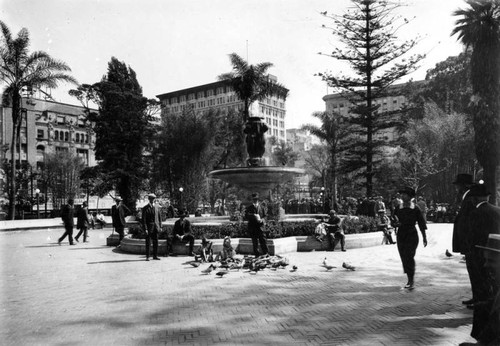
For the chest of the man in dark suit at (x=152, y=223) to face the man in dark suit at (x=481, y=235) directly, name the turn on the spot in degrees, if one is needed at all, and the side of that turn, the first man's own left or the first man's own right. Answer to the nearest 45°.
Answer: approximately 45° to the first man's own left

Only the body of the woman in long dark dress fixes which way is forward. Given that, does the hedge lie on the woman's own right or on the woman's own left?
on the woman's own right

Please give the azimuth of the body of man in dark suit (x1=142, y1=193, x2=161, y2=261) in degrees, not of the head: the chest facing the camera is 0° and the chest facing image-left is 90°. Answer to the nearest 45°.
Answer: approximately 0°

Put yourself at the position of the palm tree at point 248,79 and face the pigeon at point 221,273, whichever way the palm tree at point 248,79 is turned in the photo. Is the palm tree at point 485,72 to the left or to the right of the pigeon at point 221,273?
left

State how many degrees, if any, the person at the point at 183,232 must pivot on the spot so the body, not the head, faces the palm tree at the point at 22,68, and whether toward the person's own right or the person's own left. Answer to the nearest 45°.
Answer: approximately 180°

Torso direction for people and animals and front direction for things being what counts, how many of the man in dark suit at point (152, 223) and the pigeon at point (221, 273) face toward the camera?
1
